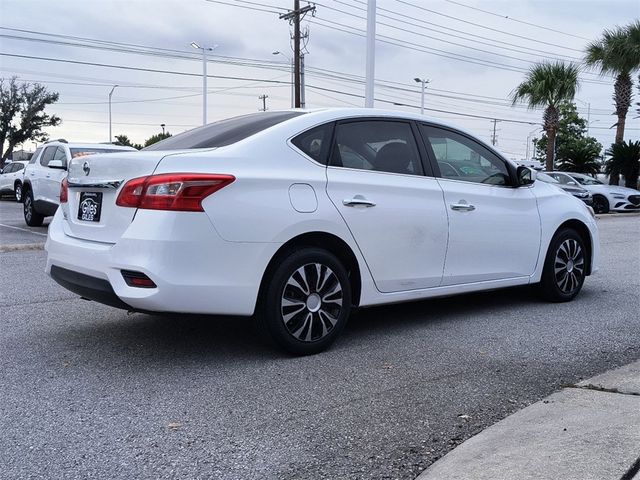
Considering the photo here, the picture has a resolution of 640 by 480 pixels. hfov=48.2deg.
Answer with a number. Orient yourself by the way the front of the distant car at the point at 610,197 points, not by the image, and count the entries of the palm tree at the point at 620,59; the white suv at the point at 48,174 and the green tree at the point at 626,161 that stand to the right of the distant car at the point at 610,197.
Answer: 1

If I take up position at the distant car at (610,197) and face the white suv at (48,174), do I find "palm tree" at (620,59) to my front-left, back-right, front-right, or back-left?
back-right

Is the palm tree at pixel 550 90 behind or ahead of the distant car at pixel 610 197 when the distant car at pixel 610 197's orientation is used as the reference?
behind

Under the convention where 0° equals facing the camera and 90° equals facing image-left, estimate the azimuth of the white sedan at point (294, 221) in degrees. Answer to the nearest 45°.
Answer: approximately 225°

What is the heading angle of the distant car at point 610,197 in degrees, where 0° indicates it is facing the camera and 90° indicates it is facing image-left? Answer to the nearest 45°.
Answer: approximately 315°

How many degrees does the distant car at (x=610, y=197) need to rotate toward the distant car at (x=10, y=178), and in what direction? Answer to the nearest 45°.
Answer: approximately 135° to its right
